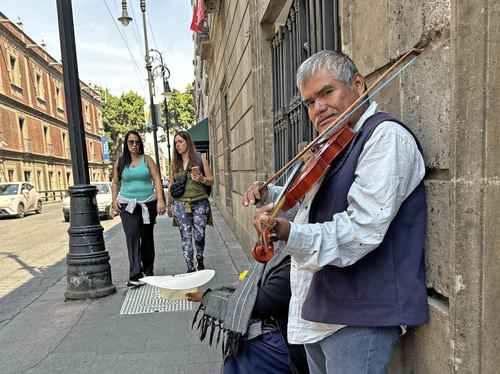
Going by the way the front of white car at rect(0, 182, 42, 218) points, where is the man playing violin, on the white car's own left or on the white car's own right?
on the white car's own left

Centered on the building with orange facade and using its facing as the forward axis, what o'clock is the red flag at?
The red flag is roughly at 1 o'clock from the building with orange facade.

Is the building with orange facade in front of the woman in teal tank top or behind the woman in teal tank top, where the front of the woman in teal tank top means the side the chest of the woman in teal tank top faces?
behind

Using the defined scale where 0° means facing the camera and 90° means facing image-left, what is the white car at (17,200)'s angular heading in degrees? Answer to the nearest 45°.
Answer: approximately 45°

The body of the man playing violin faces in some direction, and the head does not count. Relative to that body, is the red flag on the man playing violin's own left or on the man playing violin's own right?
on the man playing violin's own right

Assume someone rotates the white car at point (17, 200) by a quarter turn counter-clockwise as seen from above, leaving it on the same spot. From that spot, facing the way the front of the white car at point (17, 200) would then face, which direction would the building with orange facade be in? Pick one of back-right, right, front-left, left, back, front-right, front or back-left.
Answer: back-left

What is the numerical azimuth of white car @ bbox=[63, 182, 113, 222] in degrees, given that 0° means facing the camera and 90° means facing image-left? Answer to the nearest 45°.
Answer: approximately 45°

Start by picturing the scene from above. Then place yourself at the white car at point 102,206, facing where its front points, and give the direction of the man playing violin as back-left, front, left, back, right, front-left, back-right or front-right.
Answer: front-left

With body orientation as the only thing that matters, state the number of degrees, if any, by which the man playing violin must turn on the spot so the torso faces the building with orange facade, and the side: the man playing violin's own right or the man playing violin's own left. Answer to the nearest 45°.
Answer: approximately 45° to the man playing violin's own right

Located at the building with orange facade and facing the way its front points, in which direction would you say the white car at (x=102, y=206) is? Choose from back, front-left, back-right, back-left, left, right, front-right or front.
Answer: front-right
